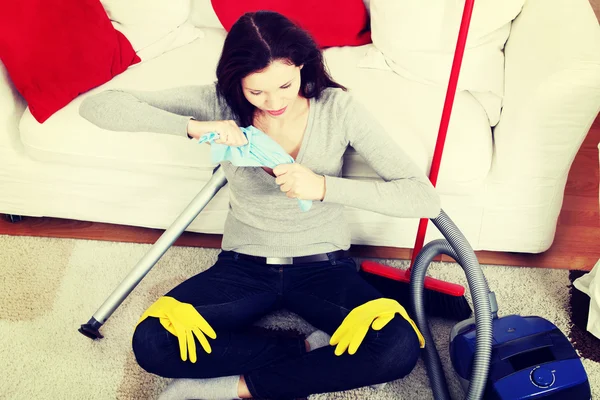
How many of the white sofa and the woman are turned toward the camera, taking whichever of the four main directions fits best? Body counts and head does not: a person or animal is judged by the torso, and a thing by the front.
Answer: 2

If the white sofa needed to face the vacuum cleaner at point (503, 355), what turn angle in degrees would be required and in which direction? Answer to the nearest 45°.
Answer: approximately 45° to its left

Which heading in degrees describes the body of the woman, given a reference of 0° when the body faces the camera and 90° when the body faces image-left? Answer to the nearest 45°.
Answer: approximately 0°

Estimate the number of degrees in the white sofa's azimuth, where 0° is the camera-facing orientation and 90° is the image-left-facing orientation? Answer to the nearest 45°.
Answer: approximately 0°
